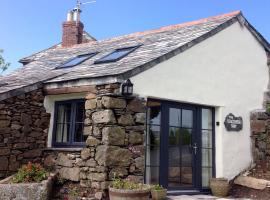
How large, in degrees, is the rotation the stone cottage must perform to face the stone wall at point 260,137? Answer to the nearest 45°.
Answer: approximately 90° to its left

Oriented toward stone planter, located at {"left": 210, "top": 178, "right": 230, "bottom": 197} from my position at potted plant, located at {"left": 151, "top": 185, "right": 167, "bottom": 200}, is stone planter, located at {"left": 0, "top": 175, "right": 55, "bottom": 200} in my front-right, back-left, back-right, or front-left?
back-left

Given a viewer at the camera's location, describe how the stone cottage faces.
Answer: facing the viewer and to the right of the viewer
